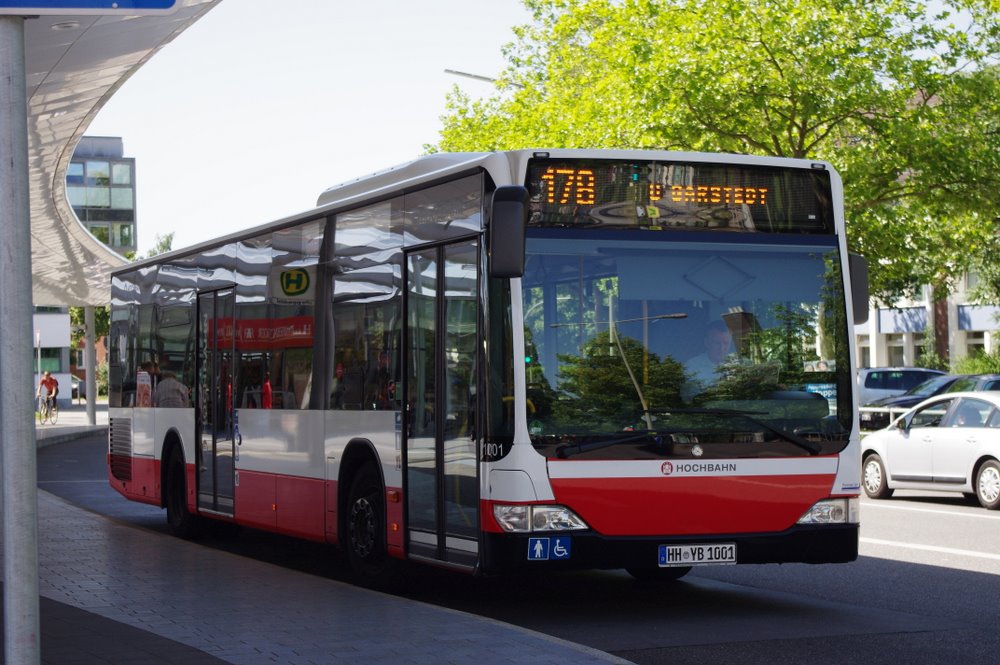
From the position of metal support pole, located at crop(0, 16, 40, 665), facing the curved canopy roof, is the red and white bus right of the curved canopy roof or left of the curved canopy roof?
right

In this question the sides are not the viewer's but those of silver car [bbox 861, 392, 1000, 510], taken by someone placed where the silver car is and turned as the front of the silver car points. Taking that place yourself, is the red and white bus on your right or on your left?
on your left

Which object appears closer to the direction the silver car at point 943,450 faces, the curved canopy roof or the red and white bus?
the curved canopy roof

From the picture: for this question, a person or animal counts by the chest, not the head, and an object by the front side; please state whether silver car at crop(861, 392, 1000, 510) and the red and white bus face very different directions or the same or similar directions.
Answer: very different directions

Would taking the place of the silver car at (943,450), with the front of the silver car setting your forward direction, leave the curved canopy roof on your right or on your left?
on your left

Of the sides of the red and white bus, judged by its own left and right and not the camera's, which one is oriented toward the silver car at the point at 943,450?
left

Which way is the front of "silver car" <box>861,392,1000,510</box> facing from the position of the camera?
facing away from the viewer and to the left of the viewer

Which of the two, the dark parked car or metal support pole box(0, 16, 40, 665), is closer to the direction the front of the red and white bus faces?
the metal support pole

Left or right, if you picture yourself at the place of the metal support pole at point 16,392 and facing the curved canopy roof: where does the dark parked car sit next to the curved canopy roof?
right

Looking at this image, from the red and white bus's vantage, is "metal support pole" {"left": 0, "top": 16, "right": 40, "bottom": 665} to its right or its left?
on its right
